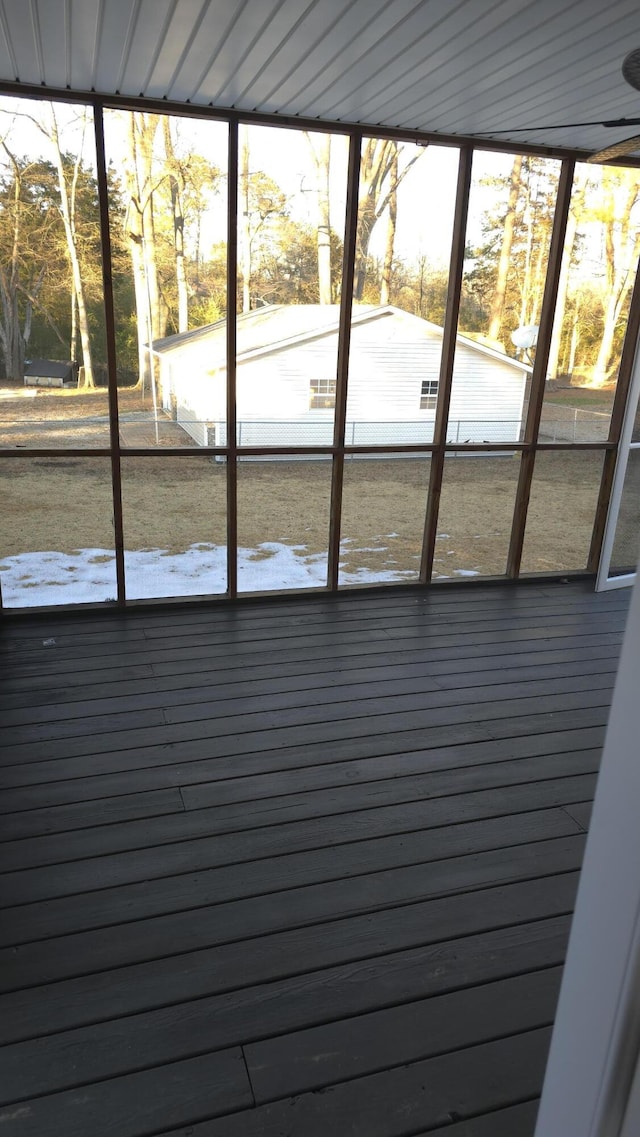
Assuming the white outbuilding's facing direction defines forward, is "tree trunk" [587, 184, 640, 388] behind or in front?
behind

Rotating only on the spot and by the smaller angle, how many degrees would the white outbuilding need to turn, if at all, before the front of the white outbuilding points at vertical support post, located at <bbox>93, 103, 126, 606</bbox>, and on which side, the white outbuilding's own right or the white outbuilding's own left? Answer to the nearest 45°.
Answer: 0° — it already faces it
